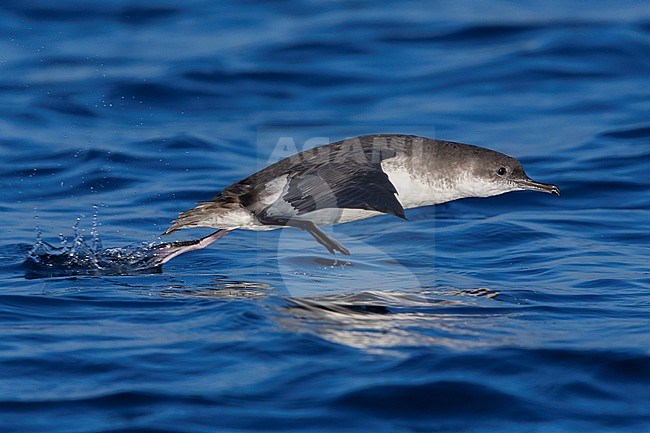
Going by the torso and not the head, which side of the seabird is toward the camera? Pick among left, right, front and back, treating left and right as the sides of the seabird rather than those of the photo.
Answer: right

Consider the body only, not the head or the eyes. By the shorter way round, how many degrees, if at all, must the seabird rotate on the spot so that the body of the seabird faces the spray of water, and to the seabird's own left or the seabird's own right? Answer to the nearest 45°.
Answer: approximately 180°
